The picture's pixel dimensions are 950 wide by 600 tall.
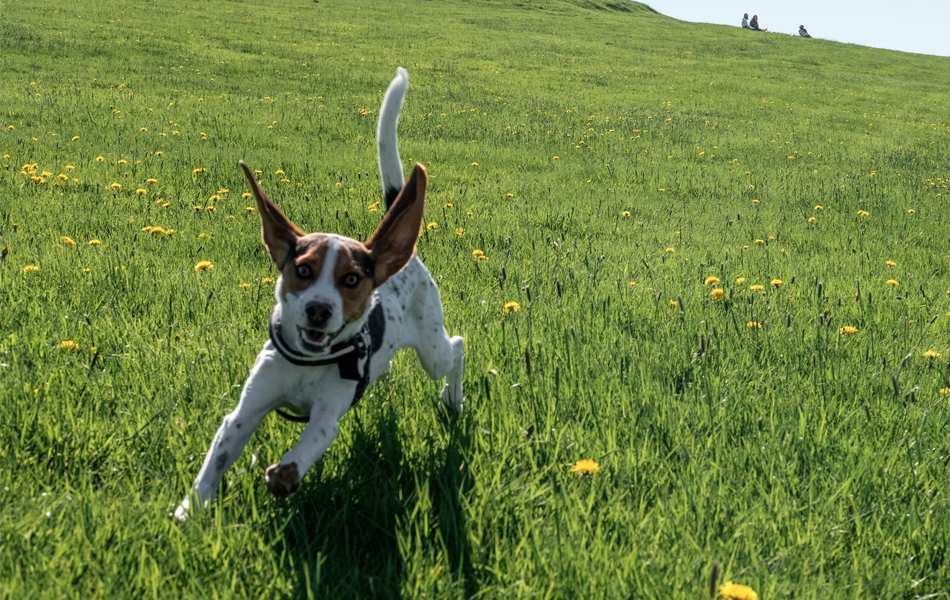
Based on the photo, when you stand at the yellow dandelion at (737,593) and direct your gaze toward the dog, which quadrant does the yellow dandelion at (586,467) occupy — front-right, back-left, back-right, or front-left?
front-right

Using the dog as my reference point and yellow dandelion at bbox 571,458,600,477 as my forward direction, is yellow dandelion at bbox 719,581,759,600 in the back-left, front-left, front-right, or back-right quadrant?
front-right

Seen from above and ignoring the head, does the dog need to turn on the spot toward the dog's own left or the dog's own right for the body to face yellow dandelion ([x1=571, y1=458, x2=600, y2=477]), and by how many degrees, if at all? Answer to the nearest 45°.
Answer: approximately 135° to the dog's own left

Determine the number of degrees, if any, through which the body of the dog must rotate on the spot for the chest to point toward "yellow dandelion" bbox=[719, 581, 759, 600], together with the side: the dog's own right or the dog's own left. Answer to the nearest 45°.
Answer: approximately 90° to the dog's own left

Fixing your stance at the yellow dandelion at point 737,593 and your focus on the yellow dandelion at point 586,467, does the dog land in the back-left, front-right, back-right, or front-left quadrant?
front-left

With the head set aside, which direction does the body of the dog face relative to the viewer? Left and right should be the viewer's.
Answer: facing the viewer and to the left of the viewer
